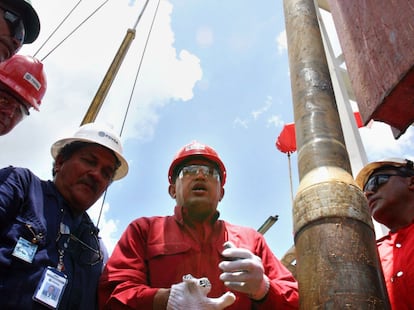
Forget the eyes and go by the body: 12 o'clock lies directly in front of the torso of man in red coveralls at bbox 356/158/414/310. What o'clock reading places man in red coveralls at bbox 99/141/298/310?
man in red coveralls at bbox 99/141/298/310 is roughly at 12 o'clock from man in red coveralls at bbox 356/158/414/310.

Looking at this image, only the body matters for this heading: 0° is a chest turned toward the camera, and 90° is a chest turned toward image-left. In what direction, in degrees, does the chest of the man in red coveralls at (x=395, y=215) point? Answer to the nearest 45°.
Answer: approximately 45°

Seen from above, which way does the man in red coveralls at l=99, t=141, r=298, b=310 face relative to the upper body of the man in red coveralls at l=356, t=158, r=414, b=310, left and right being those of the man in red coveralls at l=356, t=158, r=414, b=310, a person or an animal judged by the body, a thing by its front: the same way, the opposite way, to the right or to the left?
to the left

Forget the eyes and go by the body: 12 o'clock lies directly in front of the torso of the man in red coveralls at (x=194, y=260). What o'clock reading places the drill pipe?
The drill pipe is roughly at 11 o'clock from the man in red coveralls.

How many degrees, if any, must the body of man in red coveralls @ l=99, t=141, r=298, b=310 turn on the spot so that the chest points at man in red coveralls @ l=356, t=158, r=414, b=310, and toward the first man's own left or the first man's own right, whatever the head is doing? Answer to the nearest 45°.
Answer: approximately 90° to the first man's own left

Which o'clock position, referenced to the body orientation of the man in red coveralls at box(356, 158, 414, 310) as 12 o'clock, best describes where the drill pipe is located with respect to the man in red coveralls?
The drill pipe is roughly at 11 o'clock from the man in red coveralls.

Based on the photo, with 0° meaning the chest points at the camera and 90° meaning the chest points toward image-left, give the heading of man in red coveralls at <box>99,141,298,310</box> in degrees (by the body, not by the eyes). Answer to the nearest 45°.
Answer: approximately 0°
